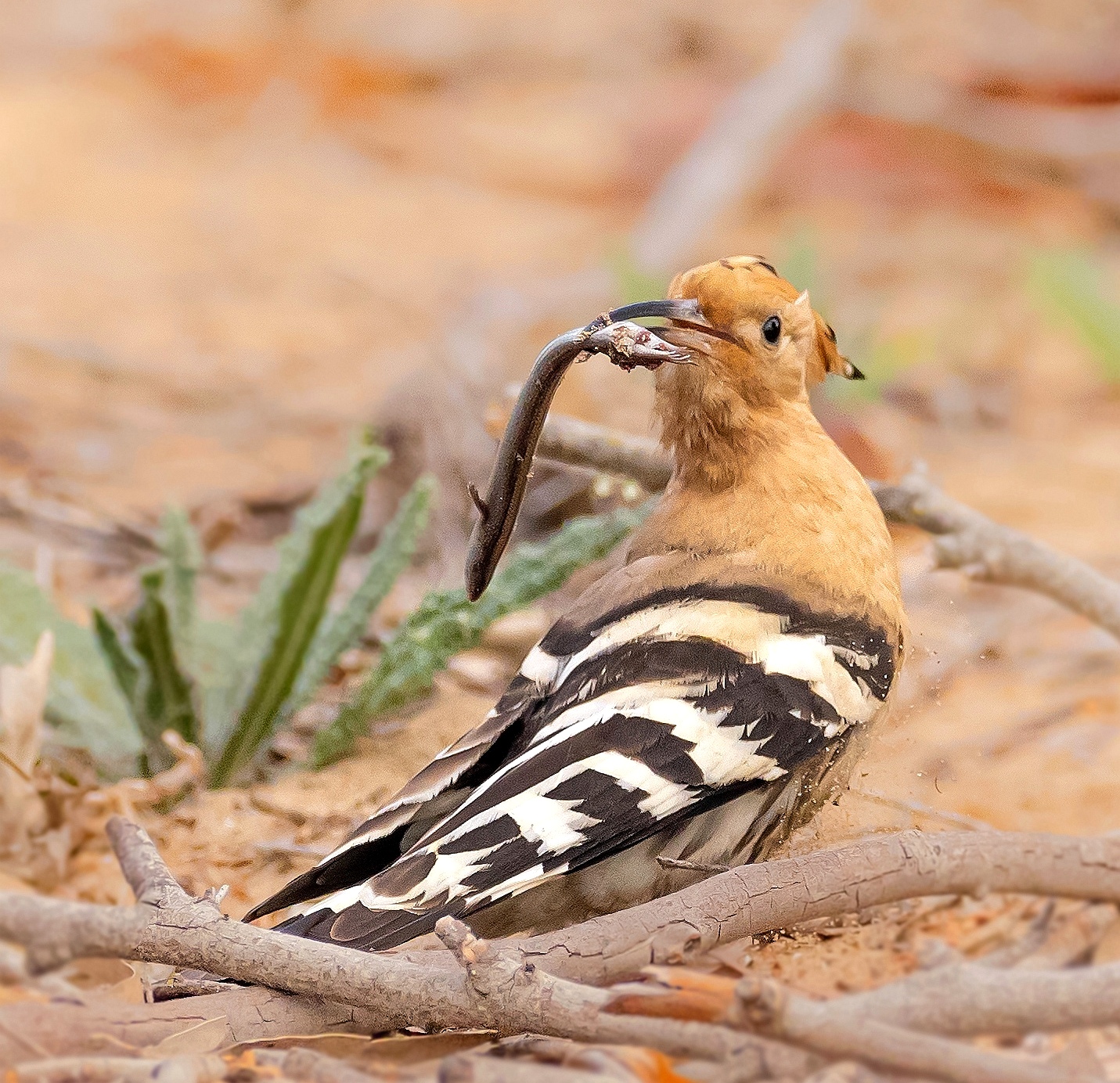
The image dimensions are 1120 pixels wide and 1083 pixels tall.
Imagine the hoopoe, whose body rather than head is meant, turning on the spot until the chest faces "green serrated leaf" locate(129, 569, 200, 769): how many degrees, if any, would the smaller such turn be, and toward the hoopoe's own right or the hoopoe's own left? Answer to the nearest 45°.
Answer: approximately 90° to the hoopoe's own left

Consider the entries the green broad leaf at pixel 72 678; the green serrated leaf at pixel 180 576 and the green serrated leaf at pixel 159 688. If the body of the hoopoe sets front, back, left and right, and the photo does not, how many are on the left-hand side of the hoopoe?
3

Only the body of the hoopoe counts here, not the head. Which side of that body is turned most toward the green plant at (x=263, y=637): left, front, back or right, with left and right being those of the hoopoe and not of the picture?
left

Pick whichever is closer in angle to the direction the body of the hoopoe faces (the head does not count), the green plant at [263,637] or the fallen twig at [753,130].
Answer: the fallen twig

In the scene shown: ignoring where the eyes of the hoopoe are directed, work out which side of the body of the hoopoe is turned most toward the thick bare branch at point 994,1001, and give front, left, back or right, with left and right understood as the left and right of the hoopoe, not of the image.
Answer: right

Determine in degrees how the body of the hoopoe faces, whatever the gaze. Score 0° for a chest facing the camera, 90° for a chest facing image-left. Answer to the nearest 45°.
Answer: approximately 225°

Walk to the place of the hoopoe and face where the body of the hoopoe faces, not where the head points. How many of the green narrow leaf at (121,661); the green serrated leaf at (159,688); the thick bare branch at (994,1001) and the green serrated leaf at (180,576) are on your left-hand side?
3

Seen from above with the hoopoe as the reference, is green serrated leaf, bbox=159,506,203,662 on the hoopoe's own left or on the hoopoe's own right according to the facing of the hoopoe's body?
on the hoopoe's own left

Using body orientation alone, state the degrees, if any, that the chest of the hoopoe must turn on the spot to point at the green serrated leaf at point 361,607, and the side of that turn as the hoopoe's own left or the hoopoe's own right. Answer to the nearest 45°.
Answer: approximately 90° to the hoopoe's own left
